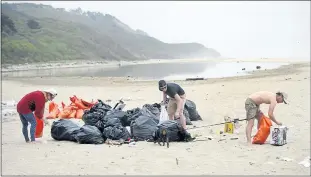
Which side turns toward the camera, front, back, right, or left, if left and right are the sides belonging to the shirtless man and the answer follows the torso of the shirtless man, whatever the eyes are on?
right

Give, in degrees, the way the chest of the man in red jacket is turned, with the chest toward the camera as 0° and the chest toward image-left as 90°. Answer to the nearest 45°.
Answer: approximately 270°

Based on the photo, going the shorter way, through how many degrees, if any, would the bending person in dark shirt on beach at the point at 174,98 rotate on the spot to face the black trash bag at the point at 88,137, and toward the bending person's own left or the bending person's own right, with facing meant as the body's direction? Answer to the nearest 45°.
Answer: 0° — they already face it

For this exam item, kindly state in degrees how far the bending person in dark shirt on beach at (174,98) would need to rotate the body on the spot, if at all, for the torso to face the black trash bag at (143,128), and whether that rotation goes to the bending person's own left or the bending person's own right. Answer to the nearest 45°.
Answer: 0° — they already face it

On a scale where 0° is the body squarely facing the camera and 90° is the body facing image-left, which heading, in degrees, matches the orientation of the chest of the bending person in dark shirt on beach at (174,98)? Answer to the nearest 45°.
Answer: approximately 45°

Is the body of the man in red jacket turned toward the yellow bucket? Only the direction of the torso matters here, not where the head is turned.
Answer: yes

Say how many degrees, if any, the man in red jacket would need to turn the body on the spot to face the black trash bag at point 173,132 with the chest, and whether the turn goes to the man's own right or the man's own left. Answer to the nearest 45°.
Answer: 0° — they already face it

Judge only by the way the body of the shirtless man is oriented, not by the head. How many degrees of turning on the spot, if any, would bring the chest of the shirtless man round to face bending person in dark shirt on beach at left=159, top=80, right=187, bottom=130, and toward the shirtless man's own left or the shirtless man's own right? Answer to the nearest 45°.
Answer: approximately 180°

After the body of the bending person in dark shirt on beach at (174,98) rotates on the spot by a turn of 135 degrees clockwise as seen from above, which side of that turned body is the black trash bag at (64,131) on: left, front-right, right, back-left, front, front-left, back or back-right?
left

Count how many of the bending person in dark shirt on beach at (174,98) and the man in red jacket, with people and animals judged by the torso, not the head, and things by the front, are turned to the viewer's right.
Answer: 1

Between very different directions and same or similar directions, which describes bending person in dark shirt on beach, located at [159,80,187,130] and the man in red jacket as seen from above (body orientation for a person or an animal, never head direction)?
very different directions

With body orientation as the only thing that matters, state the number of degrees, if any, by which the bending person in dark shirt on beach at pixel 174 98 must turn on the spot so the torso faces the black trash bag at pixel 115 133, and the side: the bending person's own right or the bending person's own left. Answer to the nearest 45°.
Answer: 0° — they already face it
